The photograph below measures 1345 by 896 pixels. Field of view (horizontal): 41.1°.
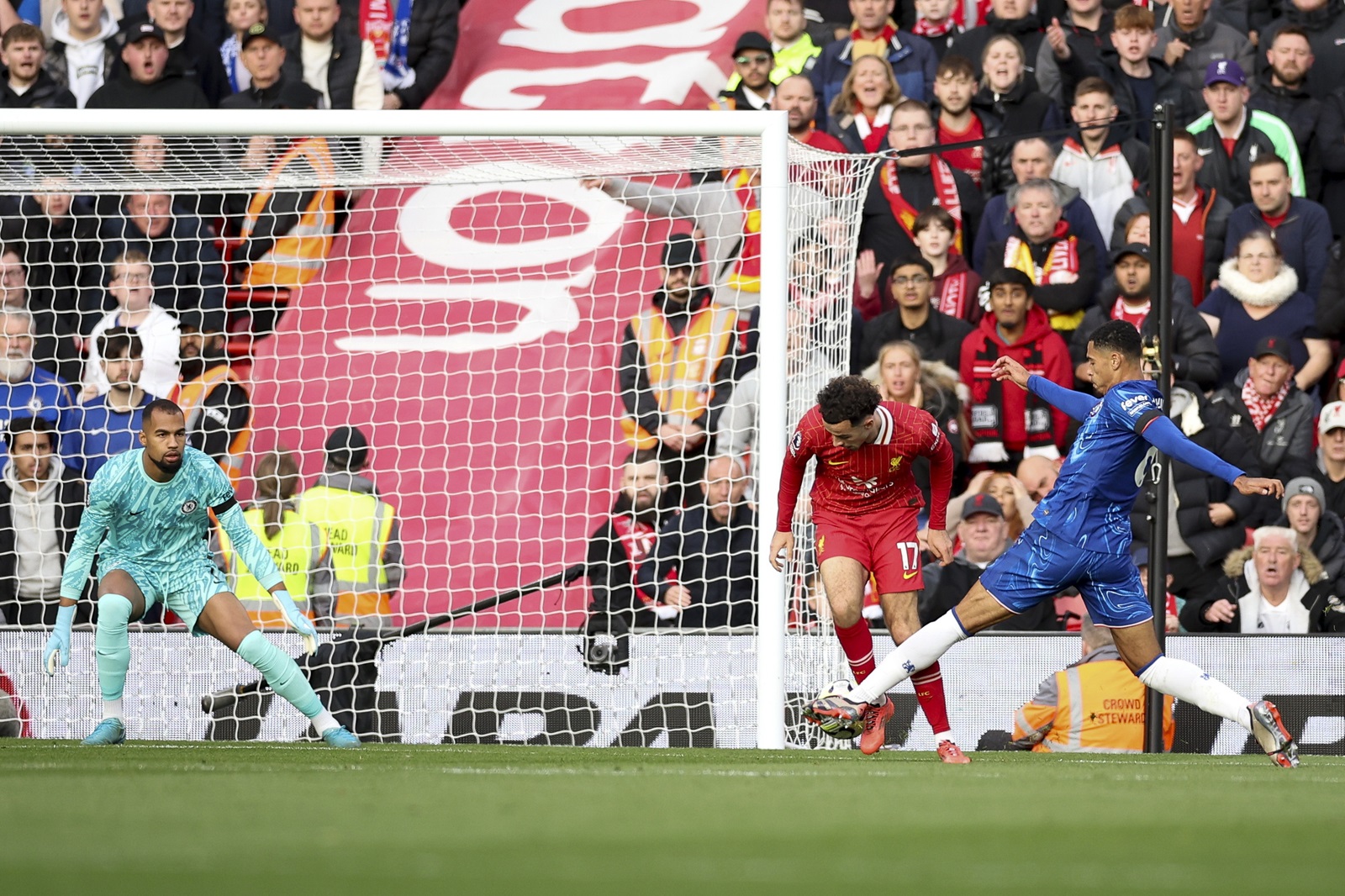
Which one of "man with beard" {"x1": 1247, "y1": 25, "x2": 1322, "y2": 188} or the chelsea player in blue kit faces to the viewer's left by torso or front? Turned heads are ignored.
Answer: the chelsea player in blue kit

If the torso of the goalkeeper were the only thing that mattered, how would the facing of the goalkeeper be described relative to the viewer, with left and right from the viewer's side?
facing the viewer

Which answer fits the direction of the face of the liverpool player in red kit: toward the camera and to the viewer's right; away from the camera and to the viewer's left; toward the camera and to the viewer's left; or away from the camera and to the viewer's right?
toward the camera and to the viewer's left

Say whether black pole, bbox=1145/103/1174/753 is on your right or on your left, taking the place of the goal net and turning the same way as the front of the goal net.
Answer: on your left

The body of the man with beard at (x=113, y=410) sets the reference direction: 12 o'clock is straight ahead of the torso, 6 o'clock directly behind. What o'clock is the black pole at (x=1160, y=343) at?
The black pole is roughly at 10 o'clock from the man with beard.

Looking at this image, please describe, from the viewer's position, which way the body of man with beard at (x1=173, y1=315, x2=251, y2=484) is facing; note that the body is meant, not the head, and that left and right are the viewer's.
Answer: facing the viewer and to the left of the viewer

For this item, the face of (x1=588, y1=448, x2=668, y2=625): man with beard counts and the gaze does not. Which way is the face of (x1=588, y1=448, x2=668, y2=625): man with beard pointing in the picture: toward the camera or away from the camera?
toward the camera

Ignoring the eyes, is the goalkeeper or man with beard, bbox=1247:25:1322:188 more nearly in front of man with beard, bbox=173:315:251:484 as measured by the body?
the goalkeeper

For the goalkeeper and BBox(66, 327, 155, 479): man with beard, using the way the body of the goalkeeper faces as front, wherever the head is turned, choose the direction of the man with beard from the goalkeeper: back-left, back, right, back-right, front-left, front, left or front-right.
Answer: back

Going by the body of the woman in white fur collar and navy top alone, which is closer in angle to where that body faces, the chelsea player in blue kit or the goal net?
the chelsea player in blue kit

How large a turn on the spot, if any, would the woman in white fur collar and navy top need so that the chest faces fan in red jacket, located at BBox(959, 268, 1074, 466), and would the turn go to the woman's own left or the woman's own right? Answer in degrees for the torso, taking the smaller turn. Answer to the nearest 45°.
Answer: approximately 45° to the woman's own right

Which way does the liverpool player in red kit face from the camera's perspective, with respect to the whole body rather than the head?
toward the camera

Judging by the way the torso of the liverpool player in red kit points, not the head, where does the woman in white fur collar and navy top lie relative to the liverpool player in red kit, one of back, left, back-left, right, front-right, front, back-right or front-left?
back-left

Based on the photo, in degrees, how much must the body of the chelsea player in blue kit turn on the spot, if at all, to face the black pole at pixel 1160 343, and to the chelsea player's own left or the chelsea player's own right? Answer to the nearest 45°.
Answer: approximately 90° to the chelsea player's own right

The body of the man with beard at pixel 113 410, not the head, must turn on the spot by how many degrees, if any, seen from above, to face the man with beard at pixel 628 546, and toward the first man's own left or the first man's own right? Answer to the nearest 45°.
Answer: approximately 45° to the first man's own left

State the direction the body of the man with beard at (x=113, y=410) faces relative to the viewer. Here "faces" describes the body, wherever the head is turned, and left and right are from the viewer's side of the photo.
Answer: facing the viewer

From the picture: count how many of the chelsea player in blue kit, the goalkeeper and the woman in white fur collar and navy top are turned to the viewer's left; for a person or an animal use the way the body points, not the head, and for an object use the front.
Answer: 1

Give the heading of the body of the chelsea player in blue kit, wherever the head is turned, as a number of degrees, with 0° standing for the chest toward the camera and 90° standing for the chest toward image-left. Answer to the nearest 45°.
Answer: approximately 90°

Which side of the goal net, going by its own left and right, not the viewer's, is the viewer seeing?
front

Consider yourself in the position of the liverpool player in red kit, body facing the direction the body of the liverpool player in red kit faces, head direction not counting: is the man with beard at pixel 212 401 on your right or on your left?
on your right

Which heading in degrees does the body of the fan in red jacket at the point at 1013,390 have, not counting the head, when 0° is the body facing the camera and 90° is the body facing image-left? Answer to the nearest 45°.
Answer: approximately 0°

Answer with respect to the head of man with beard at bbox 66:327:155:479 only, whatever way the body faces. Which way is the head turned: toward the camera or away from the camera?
toward the camera
